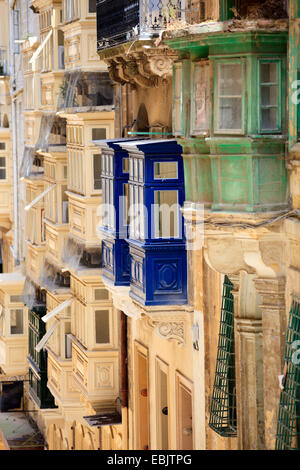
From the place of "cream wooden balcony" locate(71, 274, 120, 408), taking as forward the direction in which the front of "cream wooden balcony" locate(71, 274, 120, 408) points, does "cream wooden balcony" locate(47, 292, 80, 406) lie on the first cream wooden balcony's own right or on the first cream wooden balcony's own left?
on the first cream wooden balcony's own right

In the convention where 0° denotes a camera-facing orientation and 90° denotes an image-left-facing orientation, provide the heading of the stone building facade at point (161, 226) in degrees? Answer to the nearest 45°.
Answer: approximately 45°

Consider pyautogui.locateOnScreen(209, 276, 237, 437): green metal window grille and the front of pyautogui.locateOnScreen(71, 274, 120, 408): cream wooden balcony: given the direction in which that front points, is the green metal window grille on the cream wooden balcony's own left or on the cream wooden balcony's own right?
on the cream wooden balcony's own left

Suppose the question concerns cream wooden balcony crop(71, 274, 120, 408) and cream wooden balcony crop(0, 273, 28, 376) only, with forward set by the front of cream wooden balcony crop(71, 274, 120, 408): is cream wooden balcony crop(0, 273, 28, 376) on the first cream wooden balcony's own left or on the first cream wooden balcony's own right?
on the first cream wooden balcony's own right
